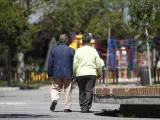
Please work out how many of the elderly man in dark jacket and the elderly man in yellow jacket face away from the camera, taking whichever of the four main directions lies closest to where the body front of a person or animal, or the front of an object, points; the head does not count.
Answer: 2

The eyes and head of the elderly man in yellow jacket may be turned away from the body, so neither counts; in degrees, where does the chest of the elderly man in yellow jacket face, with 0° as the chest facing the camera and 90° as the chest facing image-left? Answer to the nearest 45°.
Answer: approximately 180°

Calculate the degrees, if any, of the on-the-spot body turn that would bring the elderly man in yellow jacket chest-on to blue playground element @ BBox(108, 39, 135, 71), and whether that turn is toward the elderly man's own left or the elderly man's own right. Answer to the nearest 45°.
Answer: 0° — they already face it

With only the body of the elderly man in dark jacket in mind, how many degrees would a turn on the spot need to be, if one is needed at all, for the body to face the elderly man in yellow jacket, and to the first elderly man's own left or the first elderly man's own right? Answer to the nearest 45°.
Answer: approximately 135° to the first elderly man's own right

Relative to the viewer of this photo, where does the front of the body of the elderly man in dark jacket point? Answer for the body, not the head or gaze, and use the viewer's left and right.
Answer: facing away from the viewer

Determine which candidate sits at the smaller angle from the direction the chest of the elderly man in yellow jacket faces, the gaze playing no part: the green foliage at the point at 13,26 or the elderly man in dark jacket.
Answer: the green foliage

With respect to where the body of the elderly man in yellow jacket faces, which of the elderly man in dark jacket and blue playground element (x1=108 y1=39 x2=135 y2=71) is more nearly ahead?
the blue playground element
